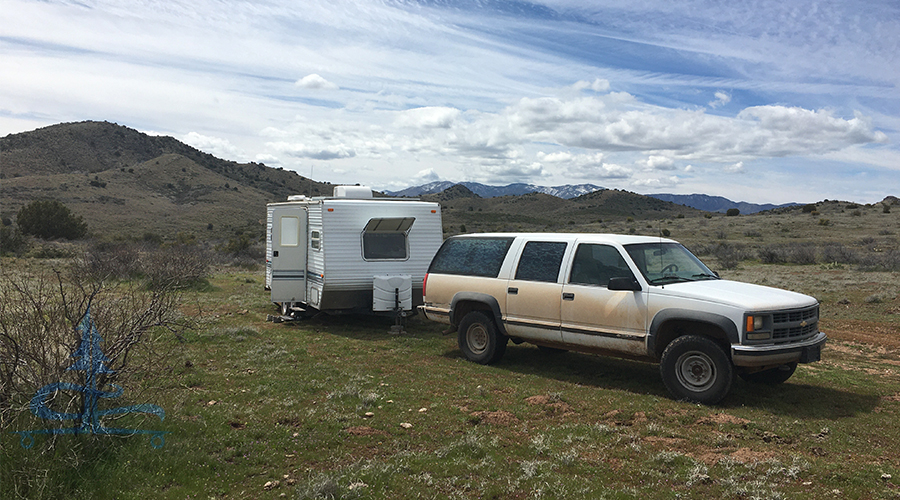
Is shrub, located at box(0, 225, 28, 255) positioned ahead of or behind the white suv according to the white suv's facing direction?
behind

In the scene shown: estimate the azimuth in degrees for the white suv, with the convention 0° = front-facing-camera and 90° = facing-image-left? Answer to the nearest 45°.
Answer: approximately 315°

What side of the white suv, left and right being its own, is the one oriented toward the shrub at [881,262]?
left

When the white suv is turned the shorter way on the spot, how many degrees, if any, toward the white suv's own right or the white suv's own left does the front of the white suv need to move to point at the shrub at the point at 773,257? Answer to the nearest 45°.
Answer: approximately 135° to the white suv's own left

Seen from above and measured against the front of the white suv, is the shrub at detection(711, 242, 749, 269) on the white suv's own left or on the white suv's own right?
on the white suv's own left

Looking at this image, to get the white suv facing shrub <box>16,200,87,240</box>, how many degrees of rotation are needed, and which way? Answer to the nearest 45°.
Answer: approximately 180°

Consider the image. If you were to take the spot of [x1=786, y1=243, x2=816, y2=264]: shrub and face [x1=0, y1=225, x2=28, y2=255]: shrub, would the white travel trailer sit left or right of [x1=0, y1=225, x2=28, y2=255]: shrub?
left

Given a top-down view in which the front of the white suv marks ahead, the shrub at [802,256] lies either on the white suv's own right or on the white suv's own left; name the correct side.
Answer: on the white suv's own left

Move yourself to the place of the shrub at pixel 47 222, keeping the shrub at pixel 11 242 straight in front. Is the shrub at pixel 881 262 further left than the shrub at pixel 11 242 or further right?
left
